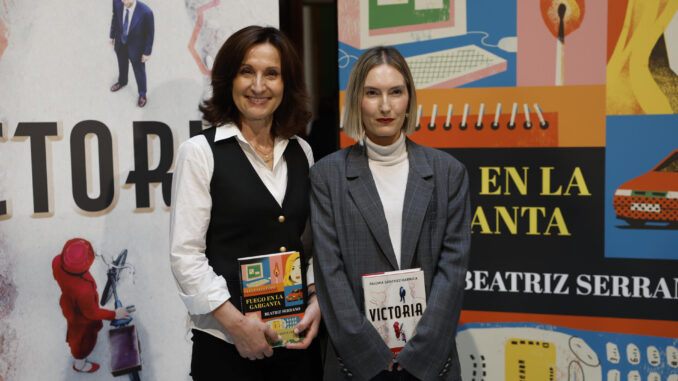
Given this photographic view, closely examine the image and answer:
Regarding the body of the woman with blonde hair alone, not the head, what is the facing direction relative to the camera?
toward the camera

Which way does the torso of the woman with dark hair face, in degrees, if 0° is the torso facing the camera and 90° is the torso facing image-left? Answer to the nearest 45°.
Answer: approximately 315°

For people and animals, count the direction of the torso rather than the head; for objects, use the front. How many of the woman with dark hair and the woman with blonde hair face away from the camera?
0
